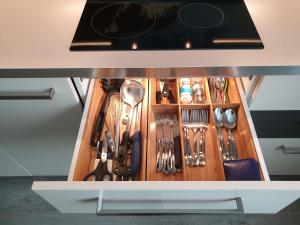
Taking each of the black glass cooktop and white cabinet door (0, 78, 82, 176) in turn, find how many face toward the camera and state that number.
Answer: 2

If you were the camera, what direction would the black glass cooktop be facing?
facing the viewer

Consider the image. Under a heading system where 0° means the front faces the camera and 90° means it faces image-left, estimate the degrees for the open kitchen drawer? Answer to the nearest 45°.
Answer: approximately 0°

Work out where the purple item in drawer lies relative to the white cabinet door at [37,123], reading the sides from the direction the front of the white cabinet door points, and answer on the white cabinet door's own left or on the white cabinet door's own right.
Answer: on the white cabinet door's own left

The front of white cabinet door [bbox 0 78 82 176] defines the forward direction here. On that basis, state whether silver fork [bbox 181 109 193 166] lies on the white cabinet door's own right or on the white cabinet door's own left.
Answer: on the white cabinet door's own left

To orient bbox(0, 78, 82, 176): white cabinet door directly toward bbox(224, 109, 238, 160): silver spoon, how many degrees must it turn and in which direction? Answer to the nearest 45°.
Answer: approximately 45° to its left

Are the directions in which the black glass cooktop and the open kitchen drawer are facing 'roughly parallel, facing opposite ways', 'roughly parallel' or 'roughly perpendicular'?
roughly parallel

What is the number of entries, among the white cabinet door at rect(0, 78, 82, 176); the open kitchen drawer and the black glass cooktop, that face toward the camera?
3
